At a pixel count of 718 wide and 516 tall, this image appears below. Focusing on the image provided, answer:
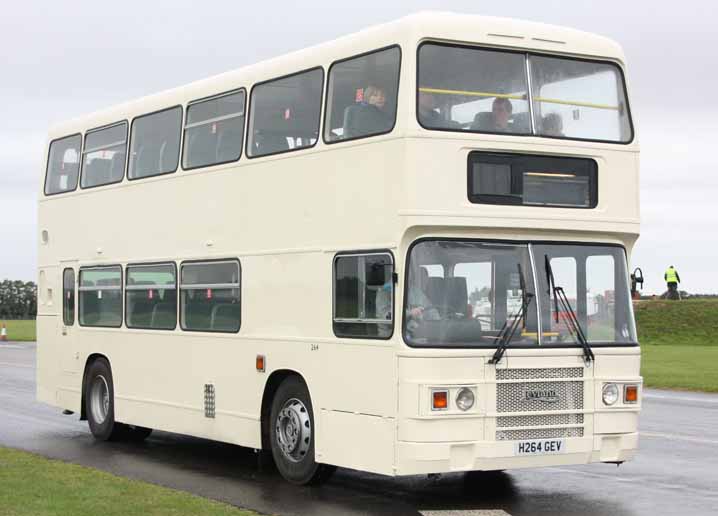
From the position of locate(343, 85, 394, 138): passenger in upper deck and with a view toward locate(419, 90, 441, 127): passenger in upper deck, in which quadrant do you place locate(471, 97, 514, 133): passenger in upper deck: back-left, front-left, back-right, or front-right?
front-left

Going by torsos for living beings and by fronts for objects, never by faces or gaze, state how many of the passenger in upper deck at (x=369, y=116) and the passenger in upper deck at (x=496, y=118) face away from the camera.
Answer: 0

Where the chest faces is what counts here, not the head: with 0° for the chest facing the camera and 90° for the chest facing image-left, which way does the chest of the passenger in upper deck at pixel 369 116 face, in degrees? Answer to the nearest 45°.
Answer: approximately 315°

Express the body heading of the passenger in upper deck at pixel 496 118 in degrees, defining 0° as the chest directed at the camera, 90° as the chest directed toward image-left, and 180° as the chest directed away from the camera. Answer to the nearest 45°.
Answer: approximately 315°

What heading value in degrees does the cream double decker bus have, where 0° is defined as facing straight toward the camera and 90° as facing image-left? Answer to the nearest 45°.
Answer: approximately 315°

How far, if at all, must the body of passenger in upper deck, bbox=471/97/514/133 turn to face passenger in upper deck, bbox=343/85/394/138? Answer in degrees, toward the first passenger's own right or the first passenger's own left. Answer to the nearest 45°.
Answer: approximately 135° to the first passenger's own right

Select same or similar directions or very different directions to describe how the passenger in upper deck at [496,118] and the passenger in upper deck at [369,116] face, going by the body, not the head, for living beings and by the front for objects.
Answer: same or similar directions

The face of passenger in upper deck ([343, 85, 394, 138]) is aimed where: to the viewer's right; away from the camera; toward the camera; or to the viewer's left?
toward the camera

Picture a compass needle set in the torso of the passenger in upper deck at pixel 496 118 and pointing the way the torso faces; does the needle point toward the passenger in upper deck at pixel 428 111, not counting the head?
no

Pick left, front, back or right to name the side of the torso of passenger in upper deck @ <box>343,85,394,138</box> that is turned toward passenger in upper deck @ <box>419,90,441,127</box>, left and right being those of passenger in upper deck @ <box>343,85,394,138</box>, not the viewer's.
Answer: front

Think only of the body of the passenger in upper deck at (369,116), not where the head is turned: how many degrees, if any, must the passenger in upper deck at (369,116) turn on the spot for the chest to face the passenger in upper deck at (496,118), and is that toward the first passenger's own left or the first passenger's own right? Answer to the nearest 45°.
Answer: approximately 45° to the first passenger's own left
